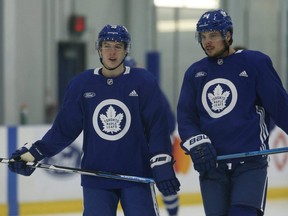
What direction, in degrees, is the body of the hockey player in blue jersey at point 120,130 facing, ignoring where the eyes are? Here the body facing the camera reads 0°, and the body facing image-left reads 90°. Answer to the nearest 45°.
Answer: approximately 0°

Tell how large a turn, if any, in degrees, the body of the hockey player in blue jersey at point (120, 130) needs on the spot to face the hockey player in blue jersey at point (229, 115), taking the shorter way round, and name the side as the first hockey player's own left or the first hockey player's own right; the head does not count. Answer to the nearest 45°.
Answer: approximately 90° to the first hockey player's own left
